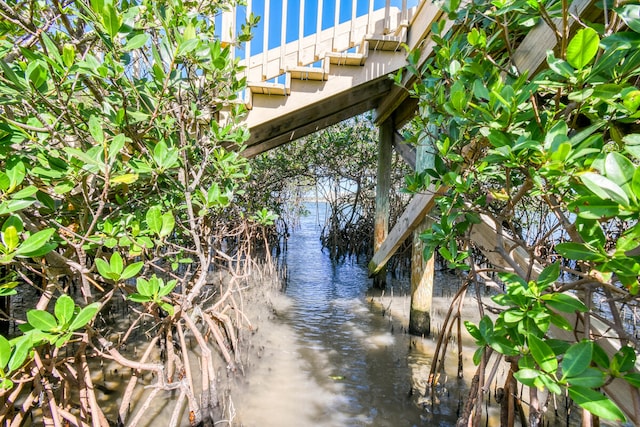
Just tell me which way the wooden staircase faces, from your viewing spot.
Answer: facing to the left of the viewer

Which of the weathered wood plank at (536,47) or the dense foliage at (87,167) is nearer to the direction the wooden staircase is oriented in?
the dense foliage

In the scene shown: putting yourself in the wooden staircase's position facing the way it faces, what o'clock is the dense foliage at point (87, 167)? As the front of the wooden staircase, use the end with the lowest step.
The dense foliage is roughly at 10 o'clock from the wooden staircase.

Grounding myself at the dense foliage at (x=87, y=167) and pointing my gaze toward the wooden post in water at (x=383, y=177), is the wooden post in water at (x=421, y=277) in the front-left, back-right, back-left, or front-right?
front-right
